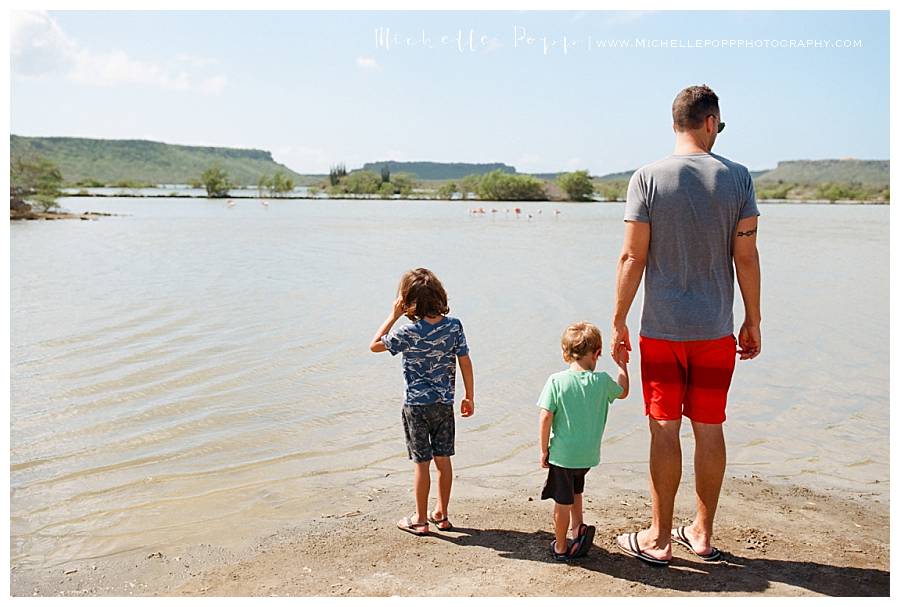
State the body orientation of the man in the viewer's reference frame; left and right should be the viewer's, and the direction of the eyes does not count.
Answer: facing away from the viewer

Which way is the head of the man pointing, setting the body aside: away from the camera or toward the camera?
away from the camera
